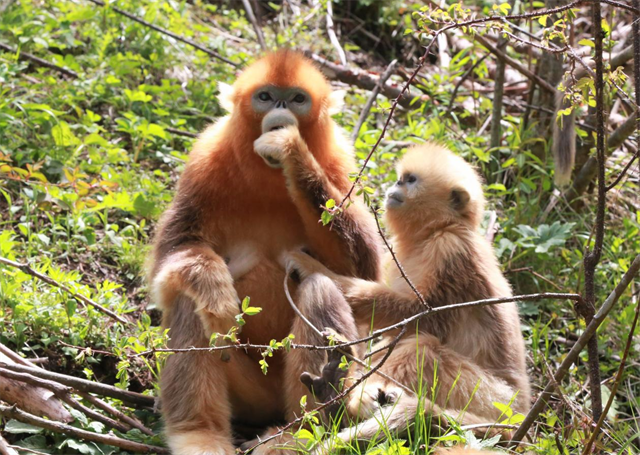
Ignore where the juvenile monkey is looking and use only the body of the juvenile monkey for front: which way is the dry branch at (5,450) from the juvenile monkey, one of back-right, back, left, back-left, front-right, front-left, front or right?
front-left

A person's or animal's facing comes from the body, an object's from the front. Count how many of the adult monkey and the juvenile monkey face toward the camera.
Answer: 1

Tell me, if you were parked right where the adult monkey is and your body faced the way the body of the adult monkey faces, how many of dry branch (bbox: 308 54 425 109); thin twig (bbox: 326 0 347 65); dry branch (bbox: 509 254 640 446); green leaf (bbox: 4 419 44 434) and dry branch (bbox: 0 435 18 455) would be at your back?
2

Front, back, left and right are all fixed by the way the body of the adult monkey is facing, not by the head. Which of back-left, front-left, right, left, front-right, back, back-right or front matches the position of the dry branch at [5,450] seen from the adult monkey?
front-right

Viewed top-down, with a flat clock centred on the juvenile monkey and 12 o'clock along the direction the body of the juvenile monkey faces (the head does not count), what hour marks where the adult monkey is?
The adult monkey is roughly at 12 o'clock from the juvenile monkey.

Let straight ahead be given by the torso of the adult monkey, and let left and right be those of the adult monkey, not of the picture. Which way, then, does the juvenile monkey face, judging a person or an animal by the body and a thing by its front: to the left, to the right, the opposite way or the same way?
to the right

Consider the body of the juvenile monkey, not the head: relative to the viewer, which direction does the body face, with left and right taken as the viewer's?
facing to the left of the viewer

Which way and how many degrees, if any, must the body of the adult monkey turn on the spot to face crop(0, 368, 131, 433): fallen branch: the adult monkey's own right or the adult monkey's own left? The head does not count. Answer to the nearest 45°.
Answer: approximately 45° to the adult monkey's own right

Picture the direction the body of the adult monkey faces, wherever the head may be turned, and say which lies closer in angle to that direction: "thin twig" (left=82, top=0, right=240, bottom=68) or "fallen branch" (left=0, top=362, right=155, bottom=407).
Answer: the fallen branch

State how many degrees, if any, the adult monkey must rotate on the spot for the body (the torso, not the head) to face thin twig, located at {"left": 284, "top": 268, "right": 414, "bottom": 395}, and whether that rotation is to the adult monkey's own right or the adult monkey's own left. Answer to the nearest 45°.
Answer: approximately 45° to the adult monkey's own left

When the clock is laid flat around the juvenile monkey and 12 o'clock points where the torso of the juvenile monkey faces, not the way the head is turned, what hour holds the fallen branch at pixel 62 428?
The fallen branch is roughly at 11 o'clock from the juvenile monkey.

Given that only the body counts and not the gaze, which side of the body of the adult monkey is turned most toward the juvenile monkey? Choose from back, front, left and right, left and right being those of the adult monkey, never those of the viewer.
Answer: left
